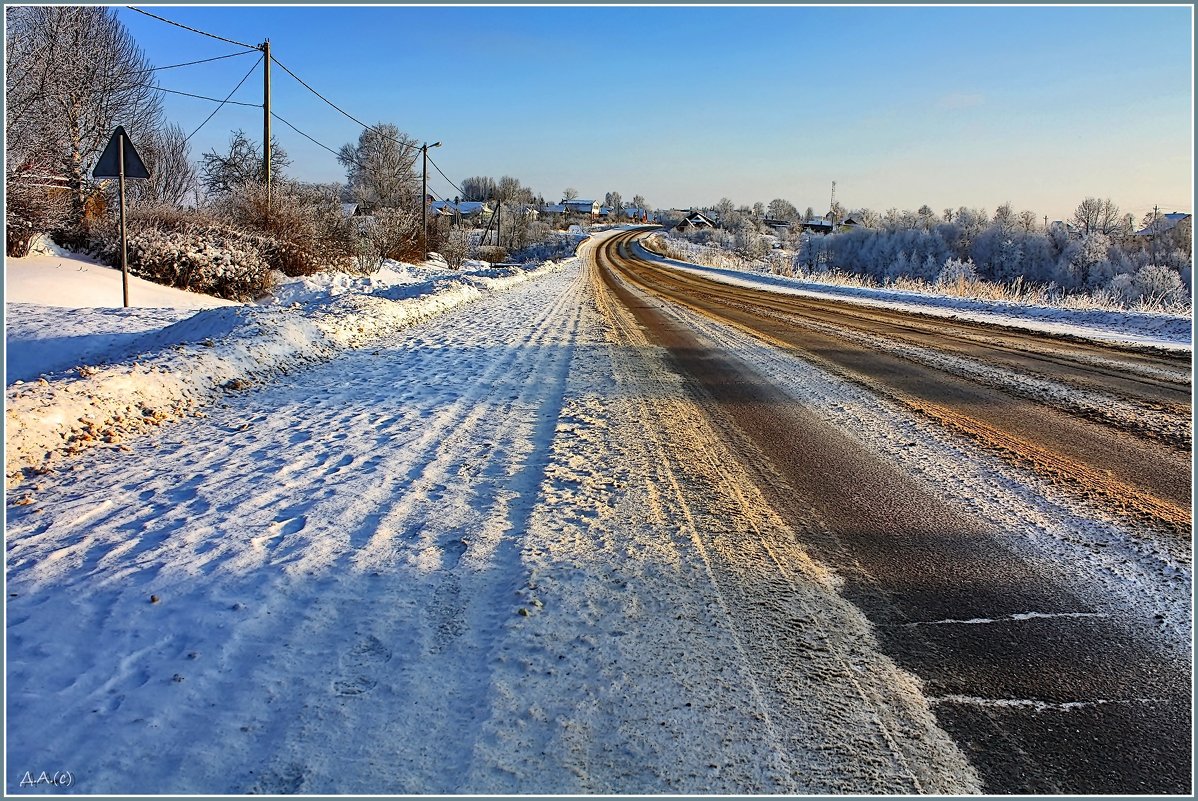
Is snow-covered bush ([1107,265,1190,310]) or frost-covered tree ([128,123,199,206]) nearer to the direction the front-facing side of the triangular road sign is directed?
the frost-covered tree

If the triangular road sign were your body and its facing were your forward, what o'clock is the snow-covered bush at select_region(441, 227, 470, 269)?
The snow-covered bush is roughly at 1 o'clock from the triangular road sign.

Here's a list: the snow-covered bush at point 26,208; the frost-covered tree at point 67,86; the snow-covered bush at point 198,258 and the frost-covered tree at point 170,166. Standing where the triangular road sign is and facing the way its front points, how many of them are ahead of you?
4

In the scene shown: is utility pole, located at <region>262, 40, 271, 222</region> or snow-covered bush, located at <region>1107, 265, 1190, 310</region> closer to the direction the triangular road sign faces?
the utility pole

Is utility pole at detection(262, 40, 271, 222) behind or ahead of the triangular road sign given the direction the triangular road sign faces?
ahead

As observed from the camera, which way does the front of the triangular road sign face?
facing away from the viewer

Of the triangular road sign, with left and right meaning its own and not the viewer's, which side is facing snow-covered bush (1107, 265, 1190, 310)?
right

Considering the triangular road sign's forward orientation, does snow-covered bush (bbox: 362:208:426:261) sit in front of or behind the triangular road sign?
in front

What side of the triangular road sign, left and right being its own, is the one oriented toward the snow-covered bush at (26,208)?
front

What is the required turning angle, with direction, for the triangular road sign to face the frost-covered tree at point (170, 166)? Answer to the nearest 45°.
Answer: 0° — it already faces it

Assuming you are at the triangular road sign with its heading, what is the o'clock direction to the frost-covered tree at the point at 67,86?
The frost-covered tree is roughly at 12 o'clock from the triangular road sign.
